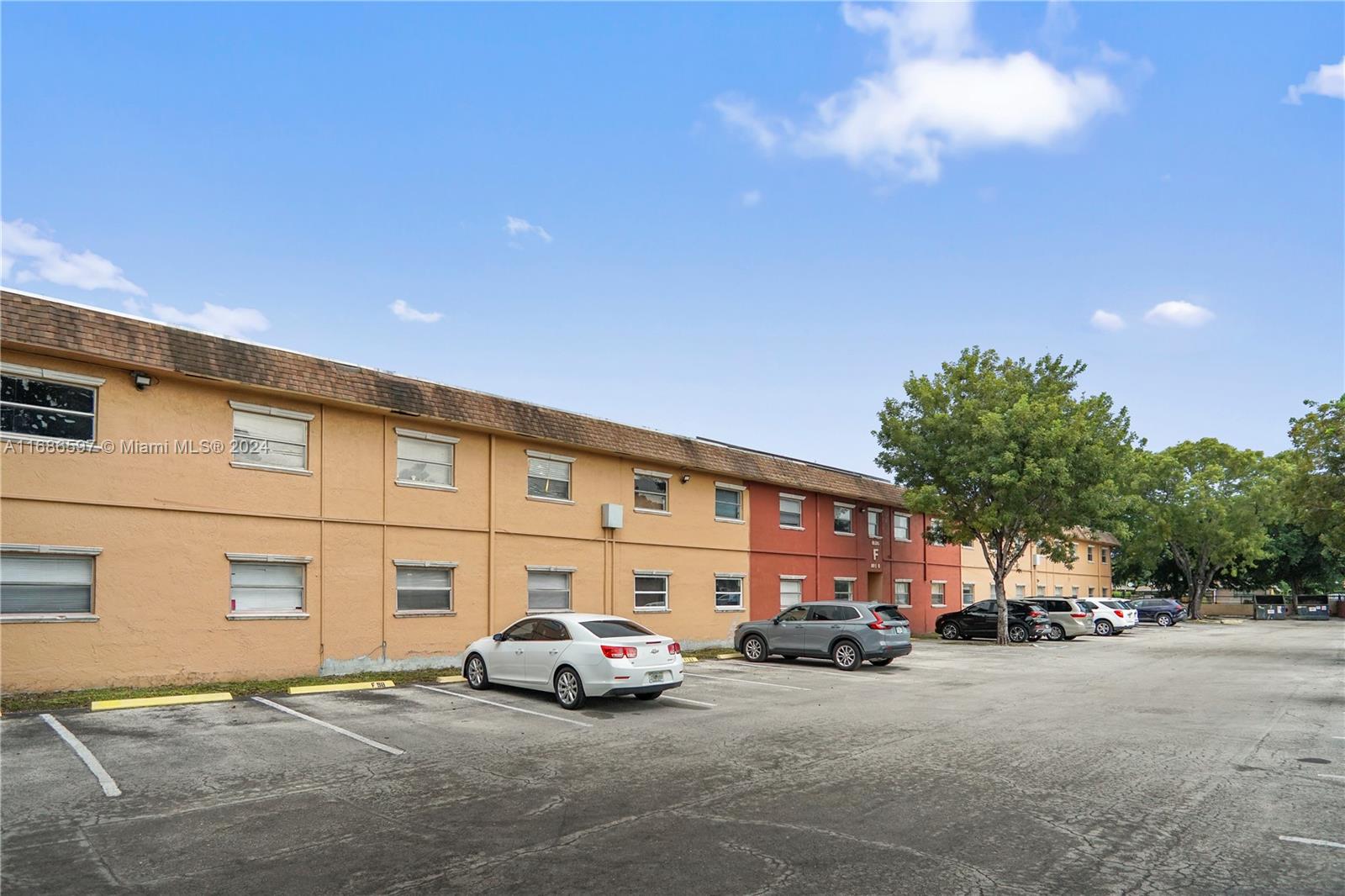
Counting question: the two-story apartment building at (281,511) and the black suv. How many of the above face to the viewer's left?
1

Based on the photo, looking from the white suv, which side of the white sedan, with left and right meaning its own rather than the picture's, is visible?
right

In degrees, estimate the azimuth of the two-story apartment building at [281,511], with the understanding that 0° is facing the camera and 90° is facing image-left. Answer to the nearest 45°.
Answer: approximately 315°

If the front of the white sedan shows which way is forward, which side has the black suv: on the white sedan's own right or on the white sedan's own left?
on the white sedan's own right

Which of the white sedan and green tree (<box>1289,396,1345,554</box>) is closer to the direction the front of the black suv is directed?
the white sedan

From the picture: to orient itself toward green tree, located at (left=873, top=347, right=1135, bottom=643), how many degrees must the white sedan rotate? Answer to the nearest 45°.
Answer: approximately 90° to its right

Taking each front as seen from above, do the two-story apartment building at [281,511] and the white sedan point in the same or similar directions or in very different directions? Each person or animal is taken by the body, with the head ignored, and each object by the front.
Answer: very different directions

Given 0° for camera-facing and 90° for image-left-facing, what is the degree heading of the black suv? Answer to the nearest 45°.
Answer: approximately 90°

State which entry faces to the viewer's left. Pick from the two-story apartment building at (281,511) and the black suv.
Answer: the black suv

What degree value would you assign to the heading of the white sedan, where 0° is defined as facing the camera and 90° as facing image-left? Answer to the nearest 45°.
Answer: approximately 135°

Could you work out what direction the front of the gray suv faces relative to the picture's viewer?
facing away from the viewer and to the left of the viewer

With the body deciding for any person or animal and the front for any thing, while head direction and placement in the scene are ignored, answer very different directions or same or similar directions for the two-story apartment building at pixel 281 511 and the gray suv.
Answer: very different directions

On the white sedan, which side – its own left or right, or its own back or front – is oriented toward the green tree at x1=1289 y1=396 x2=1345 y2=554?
right
